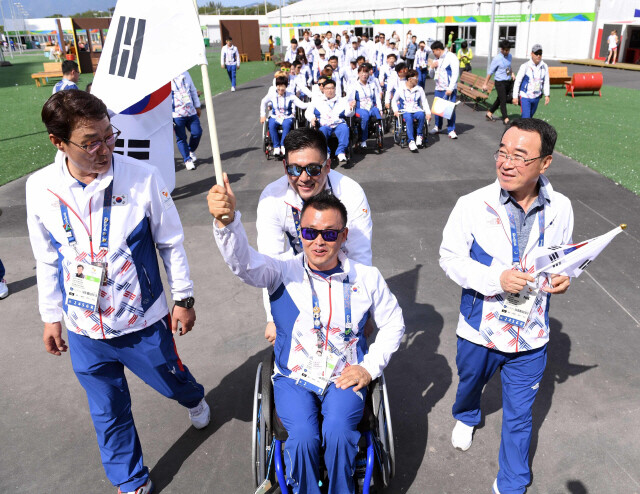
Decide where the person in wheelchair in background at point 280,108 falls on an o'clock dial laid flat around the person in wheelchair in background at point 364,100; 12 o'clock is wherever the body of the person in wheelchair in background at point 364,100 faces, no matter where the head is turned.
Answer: the person in wheelchair in background at point 280,108 is roughly at 2 o'clock from the person in wheelchair in background at point 364,100.

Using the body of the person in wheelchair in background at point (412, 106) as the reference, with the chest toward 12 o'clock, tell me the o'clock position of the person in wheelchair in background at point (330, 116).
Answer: the person in wheelchair in background at point (330, 116) is roughly at 2 o'clock from the person in wheelchair in background at point (412, 106).

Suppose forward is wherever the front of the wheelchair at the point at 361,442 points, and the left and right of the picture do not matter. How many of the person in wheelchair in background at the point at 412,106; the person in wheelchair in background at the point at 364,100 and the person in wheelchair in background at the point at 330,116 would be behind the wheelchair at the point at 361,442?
3

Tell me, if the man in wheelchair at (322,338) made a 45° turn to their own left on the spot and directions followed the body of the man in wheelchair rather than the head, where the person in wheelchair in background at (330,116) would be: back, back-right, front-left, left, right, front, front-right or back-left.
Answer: back-left

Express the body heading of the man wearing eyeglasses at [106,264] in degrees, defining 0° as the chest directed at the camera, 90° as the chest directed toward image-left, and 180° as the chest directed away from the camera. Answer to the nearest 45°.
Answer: approximately 0°

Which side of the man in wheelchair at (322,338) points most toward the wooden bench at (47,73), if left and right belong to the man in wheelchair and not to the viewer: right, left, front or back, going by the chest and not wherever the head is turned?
back

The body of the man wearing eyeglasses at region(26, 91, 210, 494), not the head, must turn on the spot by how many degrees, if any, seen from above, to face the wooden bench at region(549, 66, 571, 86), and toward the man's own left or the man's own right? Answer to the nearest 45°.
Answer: approximately 135° to the man's own left

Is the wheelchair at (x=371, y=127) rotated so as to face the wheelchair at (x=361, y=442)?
yes

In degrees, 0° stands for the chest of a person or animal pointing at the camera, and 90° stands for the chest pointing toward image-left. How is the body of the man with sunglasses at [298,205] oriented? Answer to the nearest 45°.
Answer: approximately 0°

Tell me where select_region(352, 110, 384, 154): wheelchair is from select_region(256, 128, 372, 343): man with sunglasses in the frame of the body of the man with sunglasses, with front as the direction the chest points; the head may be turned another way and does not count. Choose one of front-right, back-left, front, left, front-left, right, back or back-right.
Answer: back
